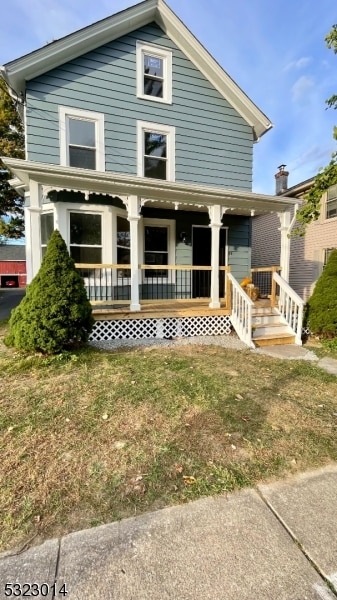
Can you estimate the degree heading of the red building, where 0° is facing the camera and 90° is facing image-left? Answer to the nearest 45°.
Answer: approximately 0°

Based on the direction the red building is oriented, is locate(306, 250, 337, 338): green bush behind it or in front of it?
in front

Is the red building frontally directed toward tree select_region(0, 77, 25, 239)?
yes

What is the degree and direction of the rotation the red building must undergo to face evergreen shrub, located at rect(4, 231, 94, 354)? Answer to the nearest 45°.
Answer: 0° — it already faces it

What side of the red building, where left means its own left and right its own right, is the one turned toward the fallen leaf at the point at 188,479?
front

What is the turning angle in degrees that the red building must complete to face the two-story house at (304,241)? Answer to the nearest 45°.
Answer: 0° — it already faces it

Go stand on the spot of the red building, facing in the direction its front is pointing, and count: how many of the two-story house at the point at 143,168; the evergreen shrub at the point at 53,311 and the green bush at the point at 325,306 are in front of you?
3

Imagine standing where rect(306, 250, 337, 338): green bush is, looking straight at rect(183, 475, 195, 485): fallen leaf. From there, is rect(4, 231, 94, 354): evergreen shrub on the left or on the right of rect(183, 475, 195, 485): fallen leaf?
right

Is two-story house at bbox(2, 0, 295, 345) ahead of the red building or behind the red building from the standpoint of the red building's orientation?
ahead

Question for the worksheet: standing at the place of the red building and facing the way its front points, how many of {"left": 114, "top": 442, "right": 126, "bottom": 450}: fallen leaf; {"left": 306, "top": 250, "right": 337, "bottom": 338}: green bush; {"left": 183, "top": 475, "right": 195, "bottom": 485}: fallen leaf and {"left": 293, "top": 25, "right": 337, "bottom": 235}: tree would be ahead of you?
4

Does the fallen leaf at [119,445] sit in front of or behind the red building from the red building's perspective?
in front

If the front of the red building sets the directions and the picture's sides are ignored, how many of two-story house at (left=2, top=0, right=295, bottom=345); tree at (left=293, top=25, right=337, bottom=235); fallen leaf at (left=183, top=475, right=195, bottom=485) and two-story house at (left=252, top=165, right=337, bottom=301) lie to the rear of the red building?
0

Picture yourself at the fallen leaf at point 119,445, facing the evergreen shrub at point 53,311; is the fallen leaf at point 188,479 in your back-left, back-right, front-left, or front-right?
back-right
